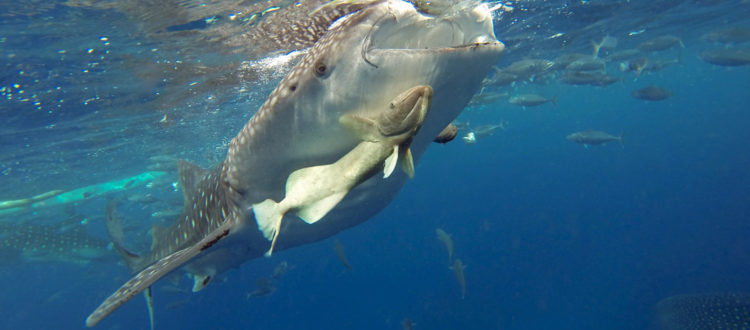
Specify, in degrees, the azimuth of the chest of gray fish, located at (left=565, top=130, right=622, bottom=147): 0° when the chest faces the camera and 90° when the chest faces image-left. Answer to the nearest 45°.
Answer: approximately 90°

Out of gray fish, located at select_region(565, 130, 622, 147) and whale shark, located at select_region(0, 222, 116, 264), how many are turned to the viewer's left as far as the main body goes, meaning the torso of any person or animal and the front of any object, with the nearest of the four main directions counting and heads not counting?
2
